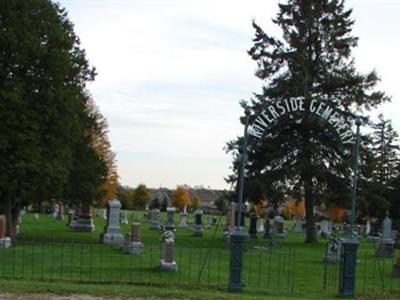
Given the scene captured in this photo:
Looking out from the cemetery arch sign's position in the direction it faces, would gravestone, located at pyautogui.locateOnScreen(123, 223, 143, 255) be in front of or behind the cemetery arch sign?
behind

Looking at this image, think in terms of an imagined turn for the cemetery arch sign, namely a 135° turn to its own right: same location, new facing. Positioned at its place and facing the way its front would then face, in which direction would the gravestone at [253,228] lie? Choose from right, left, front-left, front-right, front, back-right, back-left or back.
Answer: front-right

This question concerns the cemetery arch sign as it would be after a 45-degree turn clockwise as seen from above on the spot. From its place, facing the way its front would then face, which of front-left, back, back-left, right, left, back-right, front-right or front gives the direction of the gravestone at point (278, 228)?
back-right

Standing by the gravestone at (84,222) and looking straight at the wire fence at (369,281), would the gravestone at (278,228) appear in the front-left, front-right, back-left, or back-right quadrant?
front-left

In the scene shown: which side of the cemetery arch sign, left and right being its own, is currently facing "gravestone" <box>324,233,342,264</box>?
back

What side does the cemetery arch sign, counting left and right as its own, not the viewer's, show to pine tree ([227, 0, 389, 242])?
back

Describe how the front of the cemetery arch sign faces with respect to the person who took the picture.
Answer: facing the viewer
